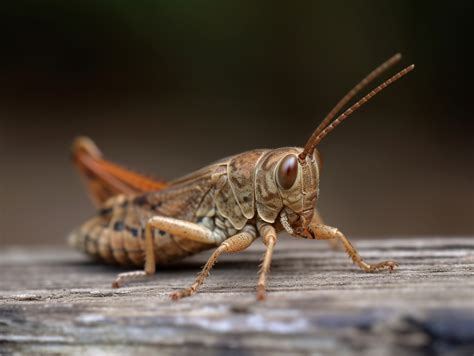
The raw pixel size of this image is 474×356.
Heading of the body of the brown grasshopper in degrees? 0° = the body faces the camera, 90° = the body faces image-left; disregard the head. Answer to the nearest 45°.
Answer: approximately 315°
